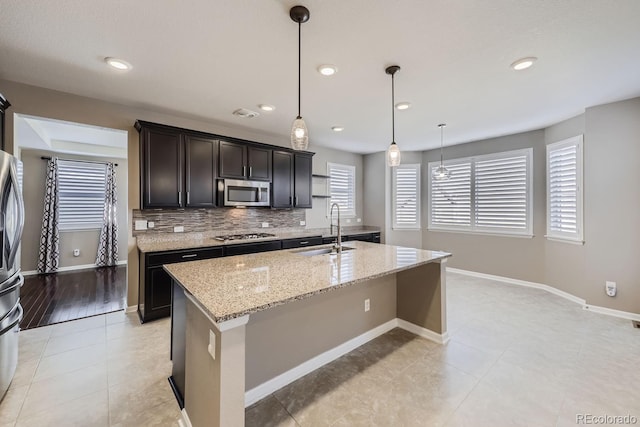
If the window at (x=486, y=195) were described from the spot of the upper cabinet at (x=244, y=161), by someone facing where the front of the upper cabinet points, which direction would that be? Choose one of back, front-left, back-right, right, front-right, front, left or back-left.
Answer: front-left

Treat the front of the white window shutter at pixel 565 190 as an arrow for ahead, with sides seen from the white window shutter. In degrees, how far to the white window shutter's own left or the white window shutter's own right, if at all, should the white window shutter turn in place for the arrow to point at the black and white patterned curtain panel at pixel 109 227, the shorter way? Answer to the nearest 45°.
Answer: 0° — it already faces it

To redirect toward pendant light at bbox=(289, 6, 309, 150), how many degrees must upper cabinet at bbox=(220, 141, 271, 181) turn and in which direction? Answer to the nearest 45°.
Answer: approximately 45° to its right

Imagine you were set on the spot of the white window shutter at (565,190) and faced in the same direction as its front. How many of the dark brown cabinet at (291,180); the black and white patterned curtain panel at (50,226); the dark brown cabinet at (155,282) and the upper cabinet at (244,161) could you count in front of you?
4

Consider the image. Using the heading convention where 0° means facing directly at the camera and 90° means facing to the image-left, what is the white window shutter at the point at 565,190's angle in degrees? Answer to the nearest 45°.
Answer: approximately 45°

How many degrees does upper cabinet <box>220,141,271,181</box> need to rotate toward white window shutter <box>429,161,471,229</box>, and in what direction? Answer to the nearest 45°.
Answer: approximately 45° to its left

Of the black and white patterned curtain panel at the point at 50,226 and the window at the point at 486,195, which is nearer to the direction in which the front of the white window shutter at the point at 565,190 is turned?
the black and white patterned curtain panel

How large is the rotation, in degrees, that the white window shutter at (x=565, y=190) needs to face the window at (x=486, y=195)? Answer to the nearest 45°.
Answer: approximately 45° to its right

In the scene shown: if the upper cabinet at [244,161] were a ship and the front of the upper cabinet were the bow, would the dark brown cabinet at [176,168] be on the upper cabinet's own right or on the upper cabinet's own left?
on the upper cabinet's own right

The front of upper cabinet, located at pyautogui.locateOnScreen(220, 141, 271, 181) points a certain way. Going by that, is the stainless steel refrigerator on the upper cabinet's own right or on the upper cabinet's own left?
on the upper cabinet's own right

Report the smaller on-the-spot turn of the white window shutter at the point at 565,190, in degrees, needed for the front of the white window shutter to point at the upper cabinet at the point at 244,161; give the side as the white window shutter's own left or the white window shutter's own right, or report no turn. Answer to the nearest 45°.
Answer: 0° — it already faces it

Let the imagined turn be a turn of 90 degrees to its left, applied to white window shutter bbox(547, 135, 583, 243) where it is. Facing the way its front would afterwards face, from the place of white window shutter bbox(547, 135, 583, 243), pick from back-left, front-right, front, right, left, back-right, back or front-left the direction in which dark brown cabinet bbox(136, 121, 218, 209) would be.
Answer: right

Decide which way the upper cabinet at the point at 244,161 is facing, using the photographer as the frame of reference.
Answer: facing the viewer and to the right of the viewer

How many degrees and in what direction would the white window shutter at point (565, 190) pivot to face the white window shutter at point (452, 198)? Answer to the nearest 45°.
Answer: approximately 45° to its right

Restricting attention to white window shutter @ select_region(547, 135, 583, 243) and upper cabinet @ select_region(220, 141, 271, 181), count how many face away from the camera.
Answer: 0
